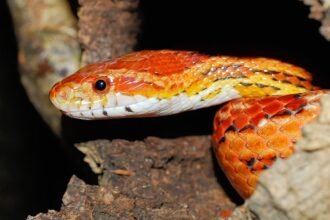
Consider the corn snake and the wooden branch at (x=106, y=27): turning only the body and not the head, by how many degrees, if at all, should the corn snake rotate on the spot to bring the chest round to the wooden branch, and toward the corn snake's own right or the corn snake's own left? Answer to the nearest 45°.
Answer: approximately 45° to the corn snake's own right

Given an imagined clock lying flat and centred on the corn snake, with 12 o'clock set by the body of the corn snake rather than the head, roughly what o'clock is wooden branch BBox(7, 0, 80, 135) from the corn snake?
The wooden branch is roughly at 1 o'clock from the corn snake.

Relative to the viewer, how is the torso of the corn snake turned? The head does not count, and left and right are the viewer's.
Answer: facing to the left of the viewer
